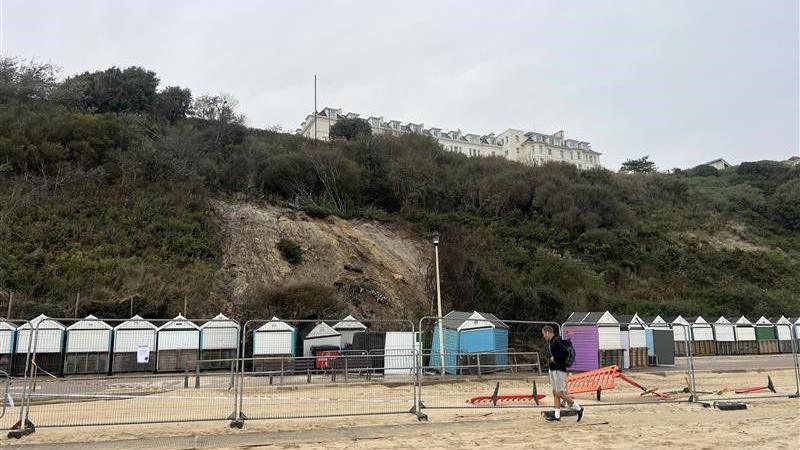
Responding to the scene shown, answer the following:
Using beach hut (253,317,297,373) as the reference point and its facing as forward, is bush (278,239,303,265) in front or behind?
behind

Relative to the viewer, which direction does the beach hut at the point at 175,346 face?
toward the camera

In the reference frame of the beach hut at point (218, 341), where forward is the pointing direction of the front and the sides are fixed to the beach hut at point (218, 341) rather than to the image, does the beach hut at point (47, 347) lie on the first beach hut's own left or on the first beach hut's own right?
on the first beach hut's own right

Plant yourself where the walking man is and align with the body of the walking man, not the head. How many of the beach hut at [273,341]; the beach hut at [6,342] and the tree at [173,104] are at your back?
0

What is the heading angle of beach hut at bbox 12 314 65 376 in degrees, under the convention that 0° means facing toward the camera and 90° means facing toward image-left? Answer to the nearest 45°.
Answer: approximately 0°

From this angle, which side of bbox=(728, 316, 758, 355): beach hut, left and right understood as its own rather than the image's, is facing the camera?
front

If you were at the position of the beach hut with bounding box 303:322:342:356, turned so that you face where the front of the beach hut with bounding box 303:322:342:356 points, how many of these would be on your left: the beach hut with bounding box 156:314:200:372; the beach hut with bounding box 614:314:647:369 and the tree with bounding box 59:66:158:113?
1

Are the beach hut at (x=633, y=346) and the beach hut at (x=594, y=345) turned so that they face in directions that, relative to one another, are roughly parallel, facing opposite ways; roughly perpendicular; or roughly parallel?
roughly parallel

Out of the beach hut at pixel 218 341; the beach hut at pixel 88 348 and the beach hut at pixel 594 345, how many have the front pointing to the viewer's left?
0

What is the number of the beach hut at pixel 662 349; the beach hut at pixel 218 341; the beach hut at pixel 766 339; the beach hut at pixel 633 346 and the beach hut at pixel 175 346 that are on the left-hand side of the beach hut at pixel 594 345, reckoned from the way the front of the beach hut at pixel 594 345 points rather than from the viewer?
3

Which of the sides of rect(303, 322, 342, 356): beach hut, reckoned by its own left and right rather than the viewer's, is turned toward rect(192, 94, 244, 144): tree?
back

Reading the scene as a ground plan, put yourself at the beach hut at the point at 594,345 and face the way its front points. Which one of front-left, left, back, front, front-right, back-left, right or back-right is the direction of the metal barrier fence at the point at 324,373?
right

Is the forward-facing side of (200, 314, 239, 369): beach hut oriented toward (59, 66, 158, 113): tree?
no

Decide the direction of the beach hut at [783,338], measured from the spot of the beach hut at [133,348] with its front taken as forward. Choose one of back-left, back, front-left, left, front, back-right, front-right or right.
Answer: left

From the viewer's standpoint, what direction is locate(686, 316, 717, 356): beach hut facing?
toward the camera

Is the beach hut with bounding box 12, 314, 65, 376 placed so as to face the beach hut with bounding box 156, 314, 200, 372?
no

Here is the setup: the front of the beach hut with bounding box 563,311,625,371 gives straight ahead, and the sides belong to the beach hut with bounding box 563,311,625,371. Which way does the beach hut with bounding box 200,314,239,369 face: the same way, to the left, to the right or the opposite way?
the same way

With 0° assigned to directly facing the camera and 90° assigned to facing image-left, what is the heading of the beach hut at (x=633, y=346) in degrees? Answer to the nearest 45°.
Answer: approximately 315°
